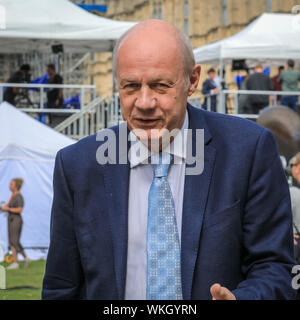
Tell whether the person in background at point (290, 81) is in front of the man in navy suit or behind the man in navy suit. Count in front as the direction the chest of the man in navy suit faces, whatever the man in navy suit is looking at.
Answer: behind

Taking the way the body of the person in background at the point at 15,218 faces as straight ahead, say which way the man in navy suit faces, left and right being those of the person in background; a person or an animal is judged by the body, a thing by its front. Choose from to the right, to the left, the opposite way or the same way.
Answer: to the left

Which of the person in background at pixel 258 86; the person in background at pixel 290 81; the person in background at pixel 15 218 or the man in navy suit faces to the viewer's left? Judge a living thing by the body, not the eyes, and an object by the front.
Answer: the person in background at pixel 15 218

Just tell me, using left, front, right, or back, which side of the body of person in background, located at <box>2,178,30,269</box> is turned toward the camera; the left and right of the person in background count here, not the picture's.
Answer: left

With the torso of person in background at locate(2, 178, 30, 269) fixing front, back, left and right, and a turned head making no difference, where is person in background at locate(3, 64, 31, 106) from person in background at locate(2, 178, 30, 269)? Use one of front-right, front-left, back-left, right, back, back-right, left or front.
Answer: right

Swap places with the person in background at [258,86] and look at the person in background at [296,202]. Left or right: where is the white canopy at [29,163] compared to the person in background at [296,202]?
right

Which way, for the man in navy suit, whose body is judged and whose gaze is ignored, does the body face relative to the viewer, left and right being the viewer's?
facing the viewer
